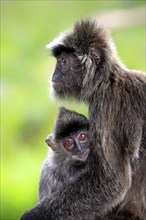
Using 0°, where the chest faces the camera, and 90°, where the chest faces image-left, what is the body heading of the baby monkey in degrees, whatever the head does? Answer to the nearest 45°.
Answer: approximately 315°

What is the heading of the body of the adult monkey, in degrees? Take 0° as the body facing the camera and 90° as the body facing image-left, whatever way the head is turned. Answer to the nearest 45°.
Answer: approximately 90°
